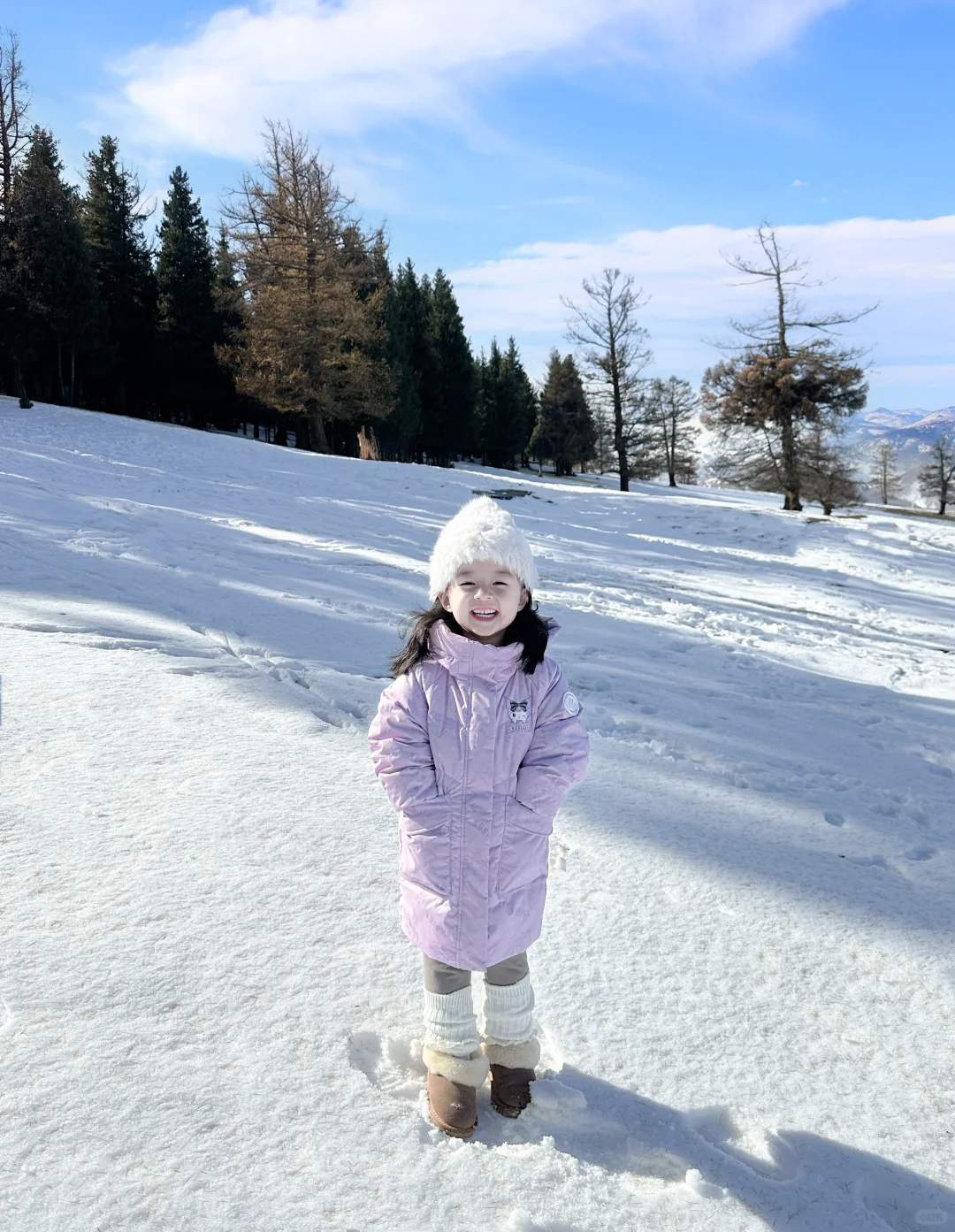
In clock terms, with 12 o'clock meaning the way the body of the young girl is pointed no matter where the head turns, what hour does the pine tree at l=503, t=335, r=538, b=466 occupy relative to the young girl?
The pine tree is roughly at 6 o'clock from the young girl.

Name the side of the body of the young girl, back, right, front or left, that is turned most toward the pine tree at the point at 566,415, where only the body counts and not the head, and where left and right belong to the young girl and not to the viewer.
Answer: back

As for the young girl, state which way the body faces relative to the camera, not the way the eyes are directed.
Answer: toward the camera

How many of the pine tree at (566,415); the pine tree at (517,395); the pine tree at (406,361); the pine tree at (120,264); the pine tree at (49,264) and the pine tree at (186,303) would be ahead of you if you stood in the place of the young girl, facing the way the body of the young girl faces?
0

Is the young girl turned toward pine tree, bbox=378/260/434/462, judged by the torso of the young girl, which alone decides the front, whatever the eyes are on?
no

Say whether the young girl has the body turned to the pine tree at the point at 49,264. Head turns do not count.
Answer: no

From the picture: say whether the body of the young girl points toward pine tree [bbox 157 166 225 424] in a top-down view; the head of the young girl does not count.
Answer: no

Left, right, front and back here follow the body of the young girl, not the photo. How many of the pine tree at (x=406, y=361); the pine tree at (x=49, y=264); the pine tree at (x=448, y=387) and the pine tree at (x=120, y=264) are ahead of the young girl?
0

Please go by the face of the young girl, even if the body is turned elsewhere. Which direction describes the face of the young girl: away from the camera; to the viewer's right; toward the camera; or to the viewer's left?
toward the camera

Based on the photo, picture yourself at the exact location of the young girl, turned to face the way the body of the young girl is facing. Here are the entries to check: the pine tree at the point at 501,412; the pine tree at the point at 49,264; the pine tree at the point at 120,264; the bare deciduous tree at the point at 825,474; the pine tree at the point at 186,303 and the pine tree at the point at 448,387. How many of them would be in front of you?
0

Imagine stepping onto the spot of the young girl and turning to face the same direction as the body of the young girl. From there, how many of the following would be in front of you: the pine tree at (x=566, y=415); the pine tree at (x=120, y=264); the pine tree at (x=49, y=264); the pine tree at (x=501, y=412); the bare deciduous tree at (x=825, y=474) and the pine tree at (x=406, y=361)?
0

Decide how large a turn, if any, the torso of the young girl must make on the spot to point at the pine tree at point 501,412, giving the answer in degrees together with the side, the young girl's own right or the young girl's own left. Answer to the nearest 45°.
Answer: approximately 180°

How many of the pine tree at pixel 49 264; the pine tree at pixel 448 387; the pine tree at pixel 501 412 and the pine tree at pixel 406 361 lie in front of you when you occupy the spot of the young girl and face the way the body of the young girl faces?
0
